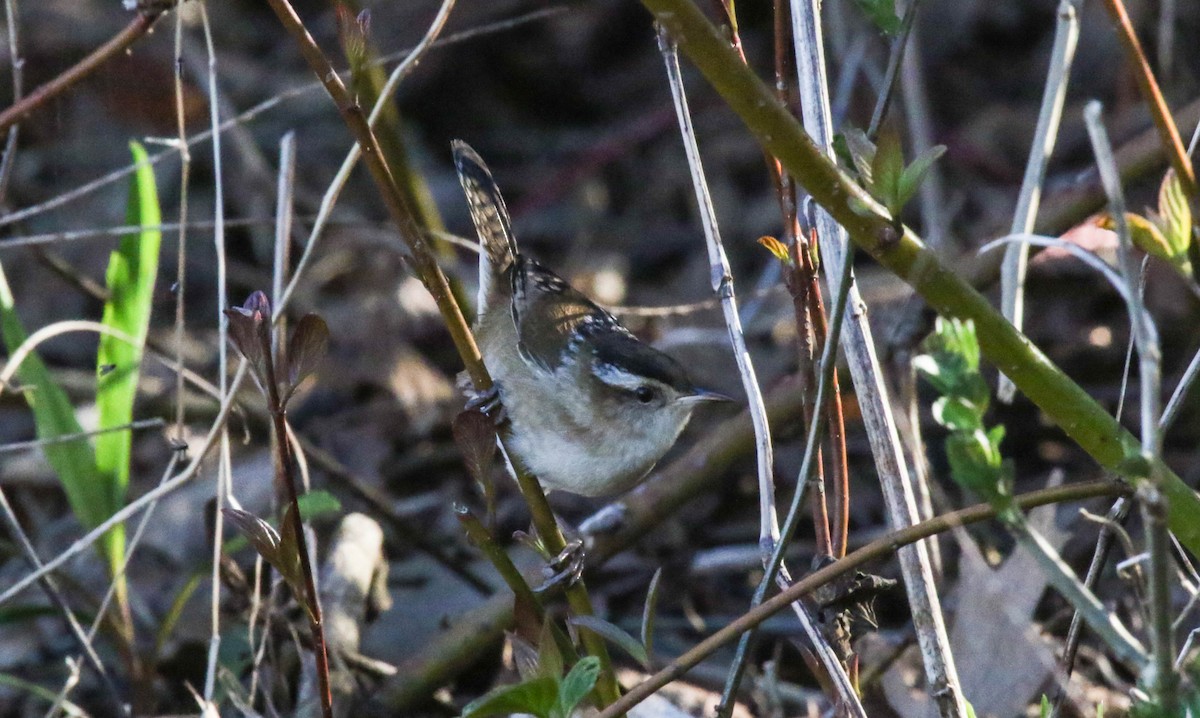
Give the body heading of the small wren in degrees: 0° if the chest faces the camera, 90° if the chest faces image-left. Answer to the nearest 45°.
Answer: approximately 270°

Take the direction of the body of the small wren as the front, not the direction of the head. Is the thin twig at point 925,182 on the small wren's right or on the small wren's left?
on the small wren's left

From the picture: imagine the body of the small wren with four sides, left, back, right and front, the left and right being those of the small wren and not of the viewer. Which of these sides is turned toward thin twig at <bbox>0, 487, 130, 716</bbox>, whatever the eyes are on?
back

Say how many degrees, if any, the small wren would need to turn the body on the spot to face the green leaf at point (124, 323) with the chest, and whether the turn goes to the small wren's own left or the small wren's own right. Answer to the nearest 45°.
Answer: approximately 180°

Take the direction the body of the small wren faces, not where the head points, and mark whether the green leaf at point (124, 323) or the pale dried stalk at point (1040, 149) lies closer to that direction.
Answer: the pale dried stalk

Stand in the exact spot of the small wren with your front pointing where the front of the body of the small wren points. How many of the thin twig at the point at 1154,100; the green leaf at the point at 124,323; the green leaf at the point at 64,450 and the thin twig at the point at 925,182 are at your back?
2

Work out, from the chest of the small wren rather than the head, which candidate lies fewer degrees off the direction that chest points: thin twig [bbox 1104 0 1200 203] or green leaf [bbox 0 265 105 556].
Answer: the thin twig

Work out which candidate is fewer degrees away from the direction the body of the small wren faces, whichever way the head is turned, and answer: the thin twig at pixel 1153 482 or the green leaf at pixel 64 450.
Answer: the thin twig
